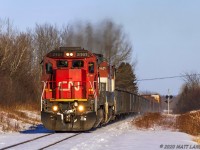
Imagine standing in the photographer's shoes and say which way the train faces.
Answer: facing the viewer
